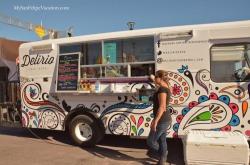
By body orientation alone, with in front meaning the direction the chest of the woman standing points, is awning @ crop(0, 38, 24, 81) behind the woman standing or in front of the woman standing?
in front

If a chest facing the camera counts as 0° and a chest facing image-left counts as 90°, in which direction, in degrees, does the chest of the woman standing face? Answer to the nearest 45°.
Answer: approximately 90°
